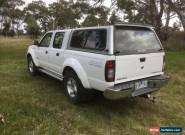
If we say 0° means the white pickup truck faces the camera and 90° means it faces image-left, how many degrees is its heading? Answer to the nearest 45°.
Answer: approximately 135°

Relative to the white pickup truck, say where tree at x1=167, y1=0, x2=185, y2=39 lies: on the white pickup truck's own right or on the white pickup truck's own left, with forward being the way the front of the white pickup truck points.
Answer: on the white pickup truck's own right
